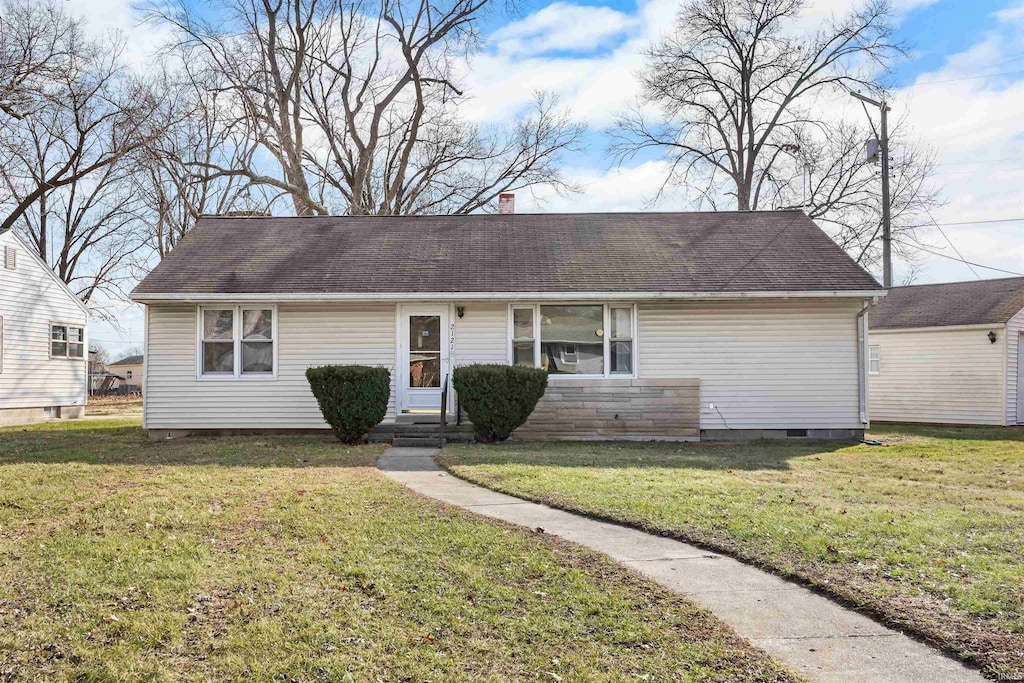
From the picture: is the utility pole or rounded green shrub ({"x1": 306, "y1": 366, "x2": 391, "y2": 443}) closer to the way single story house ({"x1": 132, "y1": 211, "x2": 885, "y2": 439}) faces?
the rounded green shrub

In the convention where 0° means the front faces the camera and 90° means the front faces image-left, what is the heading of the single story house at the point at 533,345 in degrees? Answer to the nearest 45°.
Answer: approximately 0°

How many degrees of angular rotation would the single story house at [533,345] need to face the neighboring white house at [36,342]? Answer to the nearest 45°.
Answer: approximately 135° to its right

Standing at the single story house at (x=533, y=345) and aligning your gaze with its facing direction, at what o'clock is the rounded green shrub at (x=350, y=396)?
The rounded green shrub is roughly at 2 o'clock from the single story house.

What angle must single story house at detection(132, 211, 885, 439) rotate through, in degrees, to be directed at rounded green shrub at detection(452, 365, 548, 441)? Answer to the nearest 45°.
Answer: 0° — it already faces it

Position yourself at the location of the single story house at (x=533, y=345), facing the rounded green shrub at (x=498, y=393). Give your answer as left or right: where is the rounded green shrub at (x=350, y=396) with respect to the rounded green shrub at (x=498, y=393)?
right

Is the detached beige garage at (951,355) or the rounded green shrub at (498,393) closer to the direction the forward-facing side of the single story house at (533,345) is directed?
the rounded green shrub

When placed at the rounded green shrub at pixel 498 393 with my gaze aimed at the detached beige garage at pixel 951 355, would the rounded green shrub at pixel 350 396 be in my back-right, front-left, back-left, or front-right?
back-left

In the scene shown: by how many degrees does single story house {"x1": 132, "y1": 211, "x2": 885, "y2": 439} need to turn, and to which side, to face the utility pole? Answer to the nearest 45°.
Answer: approximately 135° to its left

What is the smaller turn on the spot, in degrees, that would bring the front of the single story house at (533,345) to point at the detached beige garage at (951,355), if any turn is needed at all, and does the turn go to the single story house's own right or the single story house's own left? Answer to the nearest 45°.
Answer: approximately 135° to the single story house's own left
